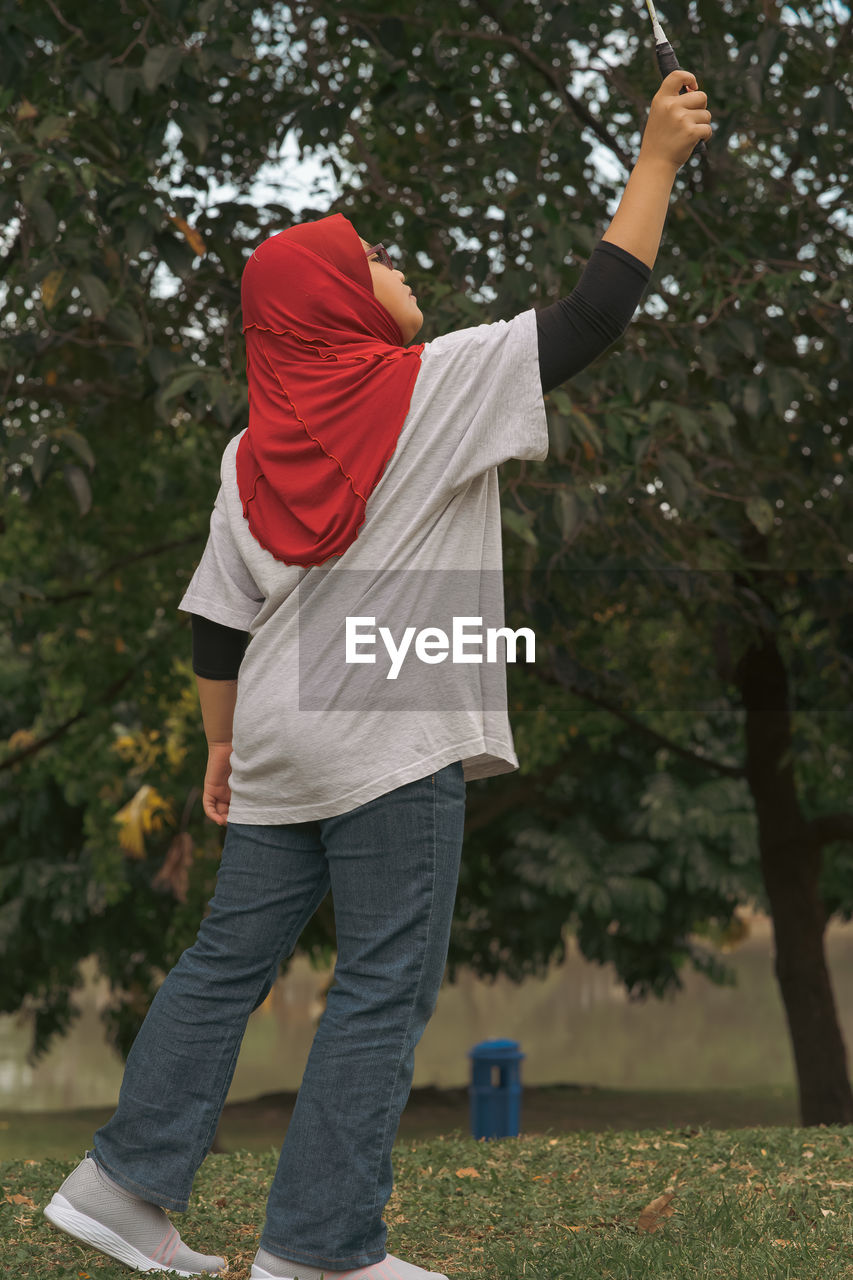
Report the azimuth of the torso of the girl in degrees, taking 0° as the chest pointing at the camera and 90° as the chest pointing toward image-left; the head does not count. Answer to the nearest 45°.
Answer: approximately 225°

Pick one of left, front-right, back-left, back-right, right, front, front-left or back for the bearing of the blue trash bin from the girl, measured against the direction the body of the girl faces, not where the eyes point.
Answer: front-left

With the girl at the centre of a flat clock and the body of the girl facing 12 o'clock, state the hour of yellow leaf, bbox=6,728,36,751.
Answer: The yellow leaf is roughly at 10 o'clock from the girl.

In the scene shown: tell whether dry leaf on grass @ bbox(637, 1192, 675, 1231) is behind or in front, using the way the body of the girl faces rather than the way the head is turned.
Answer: in front
